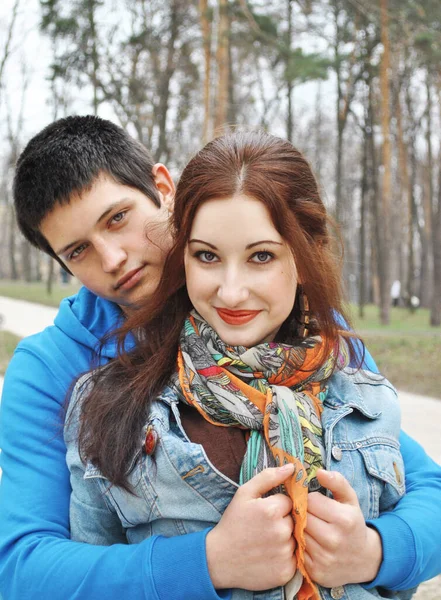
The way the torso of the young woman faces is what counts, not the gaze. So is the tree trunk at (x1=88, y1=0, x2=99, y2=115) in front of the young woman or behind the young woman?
behind

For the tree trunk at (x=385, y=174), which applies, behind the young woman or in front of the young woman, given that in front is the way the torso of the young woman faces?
behind

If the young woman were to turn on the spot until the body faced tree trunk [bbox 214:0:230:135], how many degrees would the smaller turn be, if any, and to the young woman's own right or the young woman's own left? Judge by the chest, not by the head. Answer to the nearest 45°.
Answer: approximately 180°

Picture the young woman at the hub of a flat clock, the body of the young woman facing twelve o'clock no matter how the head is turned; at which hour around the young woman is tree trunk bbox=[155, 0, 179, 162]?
The tree trunk is roughly at 6 o'clock from the young woman.

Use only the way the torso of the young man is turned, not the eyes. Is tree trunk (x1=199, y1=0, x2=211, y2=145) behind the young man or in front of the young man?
behind

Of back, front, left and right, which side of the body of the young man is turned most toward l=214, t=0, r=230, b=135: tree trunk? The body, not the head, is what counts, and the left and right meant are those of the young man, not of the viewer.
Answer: back

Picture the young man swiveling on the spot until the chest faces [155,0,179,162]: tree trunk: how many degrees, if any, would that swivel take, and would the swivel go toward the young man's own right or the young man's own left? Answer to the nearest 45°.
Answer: approximately 180°

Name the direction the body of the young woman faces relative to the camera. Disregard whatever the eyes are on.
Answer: toward the camera

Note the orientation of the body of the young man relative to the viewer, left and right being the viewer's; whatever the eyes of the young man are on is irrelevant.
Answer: facing the viewer

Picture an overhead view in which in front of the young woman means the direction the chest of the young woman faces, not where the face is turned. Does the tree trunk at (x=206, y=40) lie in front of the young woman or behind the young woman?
behind

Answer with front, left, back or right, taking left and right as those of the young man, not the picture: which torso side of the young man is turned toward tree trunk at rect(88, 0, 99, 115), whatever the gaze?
back
